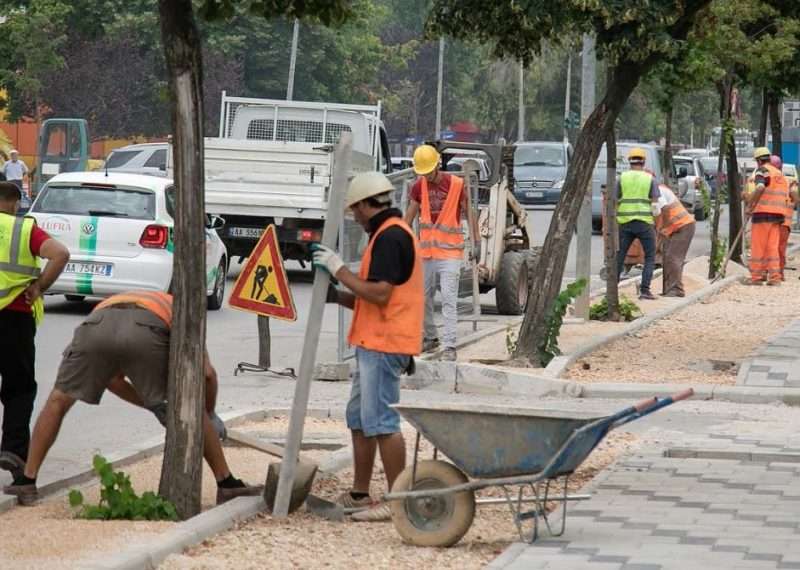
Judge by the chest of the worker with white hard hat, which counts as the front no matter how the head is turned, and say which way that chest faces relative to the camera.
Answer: to the viewer's left

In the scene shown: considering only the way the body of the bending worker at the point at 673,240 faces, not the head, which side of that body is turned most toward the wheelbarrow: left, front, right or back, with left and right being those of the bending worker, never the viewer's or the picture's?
left

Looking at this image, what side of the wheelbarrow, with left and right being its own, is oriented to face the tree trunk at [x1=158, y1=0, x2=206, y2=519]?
front

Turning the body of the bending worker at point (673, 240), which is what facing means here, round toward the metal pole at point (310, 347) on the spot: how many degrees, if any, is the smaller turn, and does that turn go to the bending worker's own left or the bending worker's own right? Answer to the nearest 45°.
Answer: approximately 90° to the bending worker's own left

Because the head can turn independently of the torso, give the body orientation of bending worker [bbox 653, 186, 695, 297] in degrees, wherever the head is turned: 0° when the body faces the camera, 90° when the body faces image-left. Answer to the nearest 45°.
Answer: approximately 90°

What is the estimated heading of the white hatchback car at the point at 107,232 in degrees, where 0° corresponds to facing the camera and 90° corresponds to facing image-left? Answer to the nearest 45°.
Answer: approximately 225°

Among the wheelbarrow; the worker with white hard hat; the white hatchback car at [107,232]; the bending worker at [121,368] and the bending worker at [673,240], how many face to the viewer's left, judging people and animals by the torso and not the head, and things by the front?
3

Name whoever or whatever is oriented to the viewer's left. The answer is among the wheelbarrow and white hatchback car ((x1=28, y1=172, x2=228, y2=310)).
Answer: the wheelbarrow

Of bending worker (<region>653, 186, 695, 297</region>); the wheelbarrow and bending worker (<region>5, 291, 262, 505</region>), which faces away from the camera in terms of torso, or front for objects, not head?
bending worker (<region>5, 291, 262, 505</region>)

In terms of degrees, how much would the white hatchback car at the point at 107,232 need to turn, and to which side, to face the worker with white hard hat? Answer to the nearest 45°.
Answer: approximately 135° to its right

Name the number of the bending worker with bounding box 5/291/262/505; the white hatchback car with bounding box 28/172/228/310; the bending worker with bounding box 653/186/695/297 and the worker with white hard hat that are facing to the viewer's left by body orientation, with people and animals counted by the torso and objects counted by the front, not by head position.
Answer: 2
